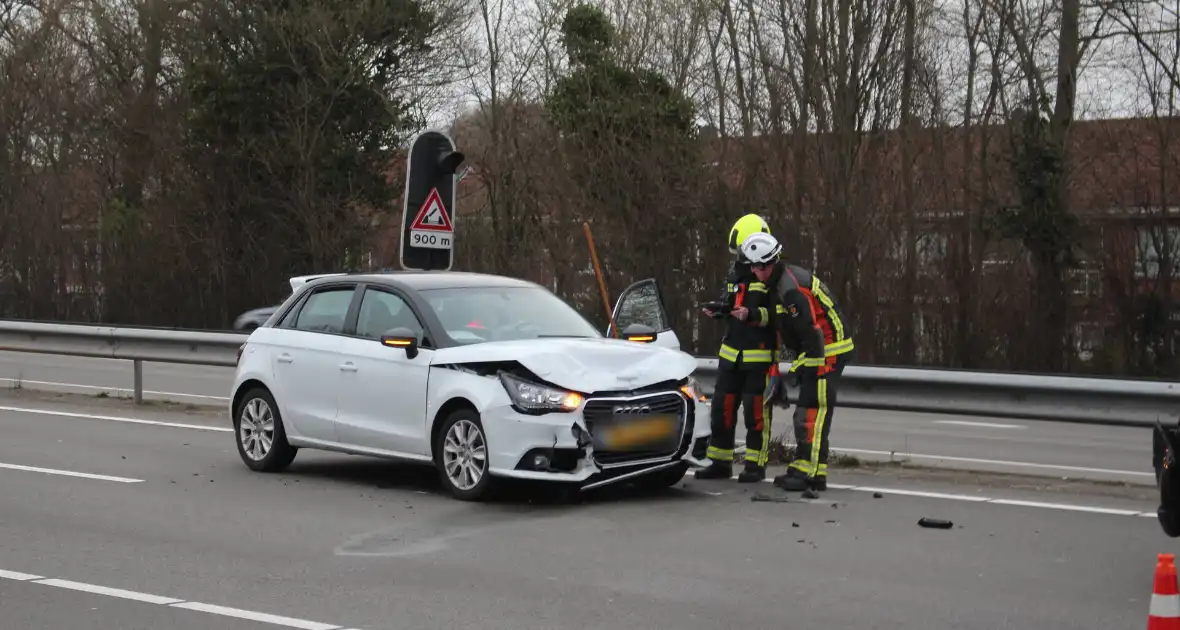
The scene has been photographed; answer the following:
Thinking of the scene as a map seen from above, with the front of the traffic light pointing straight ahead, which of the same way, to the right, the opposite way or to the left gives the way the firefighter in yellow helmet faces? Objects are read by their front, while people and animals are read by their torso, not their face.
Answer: to the right

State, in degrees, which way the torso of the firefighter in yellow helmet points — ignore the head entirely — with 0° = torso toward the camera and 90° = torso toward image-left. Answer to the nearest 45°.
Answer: approximately 45°

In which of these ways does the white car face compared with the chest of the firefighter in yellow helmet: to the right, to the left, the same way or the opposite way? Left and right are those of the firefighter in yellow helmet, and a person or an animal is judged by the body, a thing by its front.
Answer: to the left

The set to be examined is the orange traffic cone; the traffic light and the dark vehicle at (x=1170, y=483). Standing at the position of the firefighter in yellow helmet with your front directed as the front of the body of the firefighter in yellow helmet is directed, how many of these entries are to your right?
1

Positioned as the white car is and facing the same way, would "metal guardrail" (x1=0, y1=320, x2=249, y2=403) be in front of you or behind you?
behind

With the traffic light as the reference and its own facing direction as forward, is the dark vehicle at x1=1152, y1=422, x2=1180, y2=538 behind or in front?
in front

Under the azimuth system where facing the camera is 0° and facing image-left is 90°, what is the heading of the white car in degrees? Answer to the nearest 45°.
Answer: approximately 315°

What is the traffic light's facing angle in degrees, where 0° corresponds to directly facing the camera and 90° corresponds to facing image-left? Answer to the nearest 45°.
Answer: approximately 315°
